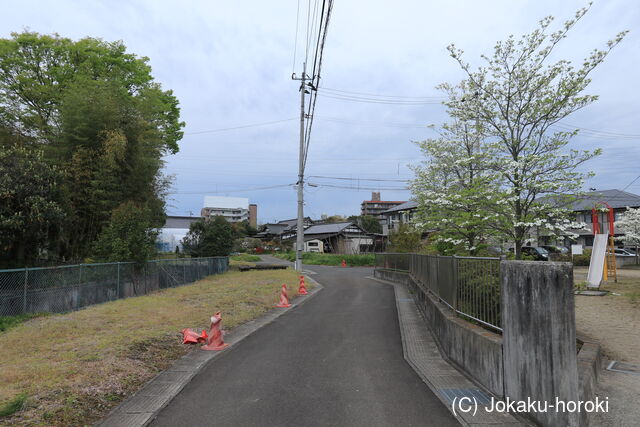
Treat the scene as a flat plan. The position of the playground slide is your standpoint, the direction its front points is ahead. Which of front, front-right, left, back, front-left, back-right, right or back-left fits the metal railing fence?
front

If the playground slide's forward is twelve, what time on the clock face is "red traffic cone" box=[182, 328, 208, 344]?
The red traffic cone is roughly at 1 o'clock from the playground slide.

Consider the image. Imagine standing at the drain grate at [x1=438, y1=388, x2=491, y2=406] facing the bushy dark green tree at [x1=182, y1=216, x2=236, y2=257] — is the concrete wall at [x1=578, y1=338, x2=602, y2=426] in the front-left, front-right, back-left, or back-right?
back-right

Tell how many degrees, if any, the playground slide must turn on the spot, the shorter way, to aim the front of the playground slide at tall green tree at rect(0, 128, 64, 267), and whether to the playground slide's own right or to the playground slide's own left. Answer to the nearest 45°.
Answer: approximately 45° to the playground slide's own right

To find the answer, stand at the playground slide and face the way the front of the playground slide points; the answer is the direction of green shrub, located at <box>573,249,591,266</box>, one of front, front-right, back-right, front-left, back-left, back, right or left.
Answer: back

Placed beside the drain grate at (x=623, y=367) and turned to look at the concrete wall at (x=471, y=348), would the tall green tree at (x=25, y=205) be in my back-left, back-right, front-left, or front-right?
front-right

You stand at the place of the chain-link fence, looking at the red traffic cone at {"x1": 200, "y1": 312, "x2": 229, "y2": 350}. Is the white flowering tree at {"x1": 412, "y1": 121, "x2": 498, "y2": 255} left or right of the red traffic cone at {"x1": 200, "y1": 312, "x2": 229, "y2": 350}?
left

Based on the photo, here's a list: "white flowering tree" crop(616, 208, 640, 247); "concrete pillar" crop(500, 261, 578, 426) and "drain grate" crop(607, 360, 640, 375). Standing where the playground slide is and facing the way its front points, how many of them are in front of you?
2

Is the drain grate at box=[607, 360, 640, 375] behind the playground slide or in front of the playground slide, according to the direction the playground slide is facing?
in front

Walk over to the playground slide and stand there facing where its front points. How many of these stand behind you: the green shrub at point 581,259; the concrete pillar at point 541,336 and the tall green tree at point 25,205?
1

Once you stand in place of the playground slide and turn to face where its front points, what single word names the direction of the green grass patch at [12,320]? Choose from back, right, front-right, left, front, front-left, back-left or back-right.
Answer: front-right

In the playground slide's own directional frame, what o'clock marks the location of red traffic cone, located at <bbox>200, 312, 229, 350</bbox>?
The red traffic cone is roughly at 1 o'clock from the playground slide.

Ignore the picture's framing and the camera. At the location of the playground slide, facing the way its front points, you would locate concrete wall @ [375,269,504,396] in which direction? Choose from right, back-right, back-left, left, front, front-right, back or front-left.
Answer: front

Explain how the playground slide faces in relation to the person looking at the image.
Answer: facing the viewer

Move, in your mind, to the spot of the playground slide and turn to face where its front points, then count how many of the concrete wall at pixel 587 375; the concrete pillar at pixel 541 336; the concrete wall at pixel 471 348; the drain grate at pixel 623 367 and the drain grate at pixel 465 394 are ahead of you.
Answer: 5
